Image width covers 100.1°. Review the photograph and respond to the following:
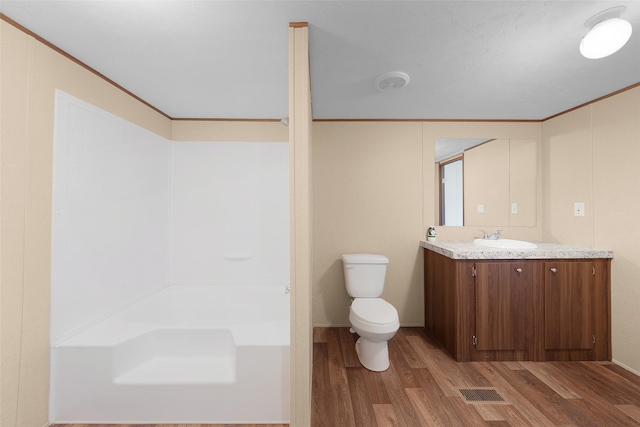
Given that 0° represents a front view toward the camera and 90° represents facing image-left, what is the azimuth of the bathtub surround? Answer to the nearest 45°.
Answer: approximately 0°

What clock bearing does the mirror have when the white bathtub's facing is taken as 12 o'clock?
The mirror is roughly at 9 o'clock from the white bathtub.

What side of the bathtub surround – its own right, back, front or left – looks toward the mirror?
left

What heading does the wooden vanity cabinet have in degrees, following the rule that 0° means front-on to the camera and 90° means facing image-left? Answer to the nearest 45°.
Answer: approximately 0°
